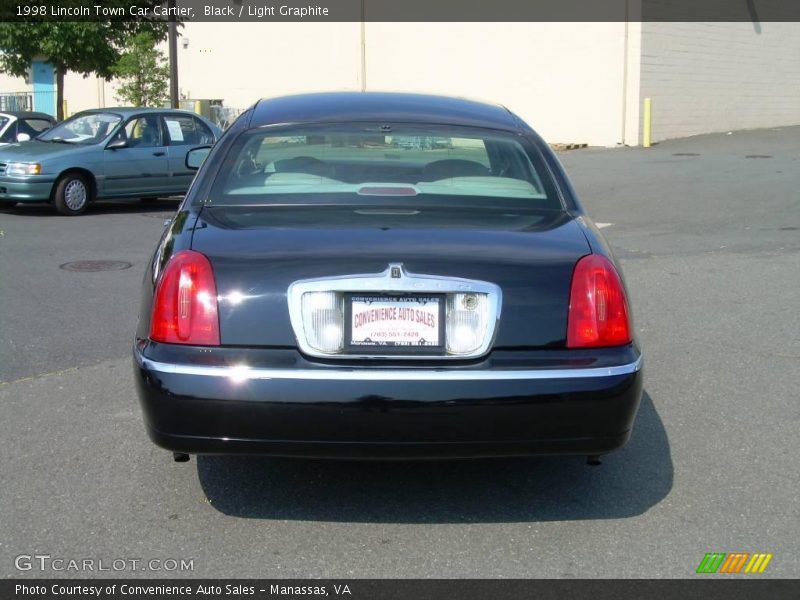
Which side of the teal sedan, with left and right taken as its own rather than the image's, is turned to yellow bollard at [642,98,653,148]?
back

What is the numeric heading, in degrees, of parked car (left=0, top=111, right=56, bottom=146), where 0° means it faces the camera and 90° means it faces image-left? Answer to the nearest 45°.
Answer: approximately 45°

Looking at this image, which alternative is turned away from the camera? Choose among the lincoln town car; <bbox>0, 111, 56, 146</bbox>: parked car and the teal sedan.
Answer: the lincoln town car

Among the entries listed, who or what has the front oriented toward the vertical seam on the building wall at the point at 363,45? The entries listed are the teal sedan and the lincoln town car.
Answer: the lincoln town car

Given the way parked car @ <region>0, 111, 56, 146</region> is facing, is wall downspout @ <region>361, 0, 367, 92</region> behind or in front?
behind

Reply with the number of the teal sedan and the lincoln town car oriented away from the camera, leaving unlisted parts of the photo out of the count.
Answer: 1

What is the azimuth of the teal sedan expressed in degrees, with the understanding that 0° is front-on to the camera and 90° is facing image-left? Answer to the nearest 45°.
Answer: approximately 45°

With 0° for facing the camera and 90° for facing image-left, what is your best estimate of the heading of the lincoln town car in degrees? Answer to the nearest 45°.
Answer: approximately 180°
